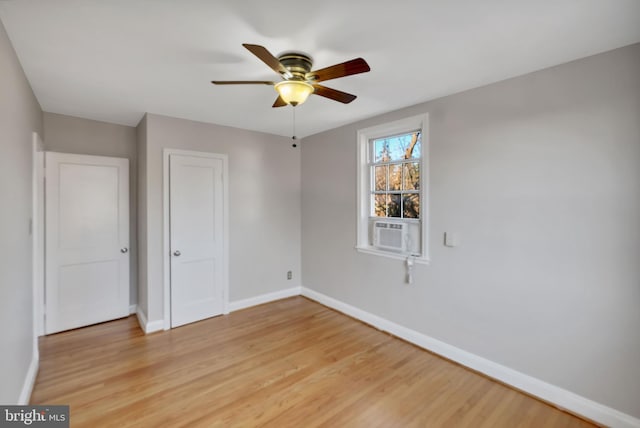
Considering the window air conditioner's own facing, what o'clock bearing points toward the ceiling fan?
The ceiling fan is roughly at 11 o'clock from the window air conditioner.

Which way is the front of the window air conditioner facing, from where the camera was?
facing the viewer and to the left of the viewer

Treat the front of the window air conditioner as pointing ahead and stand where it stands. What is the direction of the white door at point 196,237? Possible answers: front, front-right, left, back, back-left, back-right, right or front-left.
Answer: front-right

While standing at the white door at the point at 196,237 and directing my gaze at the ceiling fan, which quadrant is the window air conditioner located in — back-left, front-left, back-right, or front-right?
front-left

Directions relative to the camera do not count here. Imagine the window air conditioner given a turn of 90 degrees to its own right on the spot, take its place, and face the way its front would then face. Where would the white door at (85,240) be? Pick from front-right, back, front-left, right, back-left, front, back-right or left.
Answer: front-left
